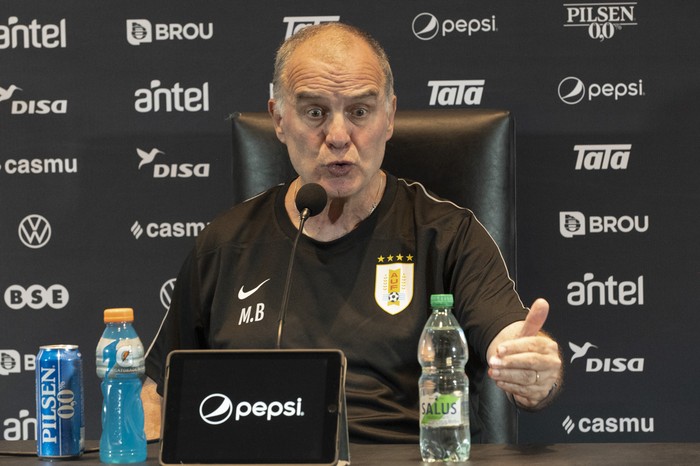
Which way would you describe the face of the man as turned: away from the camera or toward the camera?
toward the camera

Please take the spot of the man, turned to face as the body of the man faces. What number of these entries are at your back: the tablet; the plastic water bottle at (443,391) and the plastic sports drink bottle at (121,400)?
0

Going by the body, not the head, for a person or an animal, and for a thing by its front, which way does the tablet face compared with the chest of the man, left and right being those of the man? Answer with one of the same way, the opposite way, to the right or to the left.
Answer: the same way

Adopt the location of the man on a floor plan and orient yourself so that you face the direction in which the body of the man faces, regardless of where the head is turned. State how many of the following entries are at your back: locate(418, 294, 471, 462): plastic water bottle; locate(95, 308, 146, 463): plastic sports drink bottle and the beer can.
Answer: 0

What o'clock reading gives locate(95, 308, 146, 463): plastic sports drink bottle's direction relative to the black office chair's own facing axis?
The plastic sports drink bottle is roughly at 1 o'clock from the black office chair.

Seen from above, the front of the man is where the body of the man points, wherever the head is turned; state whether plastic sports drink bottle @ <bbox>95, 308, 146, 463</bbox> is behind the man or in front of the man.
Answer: in front

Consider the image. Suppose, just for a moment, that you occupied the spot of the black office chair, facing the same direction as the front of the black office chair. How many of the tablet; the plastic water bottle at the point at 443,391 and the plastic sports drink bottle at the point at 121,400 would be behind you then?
0

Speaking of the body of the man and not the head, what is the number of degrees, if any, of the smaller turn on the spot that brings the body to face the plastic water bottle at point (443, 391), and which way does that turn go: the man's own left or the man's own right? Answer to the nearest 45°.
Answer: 0° — they already face it

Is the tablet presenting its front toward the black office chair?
no

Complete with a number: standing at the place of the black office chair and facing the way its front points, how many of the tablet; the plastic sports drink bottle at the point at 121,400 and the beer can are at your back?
0

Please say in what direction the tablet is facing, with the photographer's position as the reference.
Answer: facing the viewer

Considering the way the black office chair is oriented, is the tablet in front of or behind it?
in front

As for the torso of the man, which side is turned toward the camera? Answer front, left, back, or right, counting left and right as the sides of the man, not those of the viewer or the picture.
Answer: front
